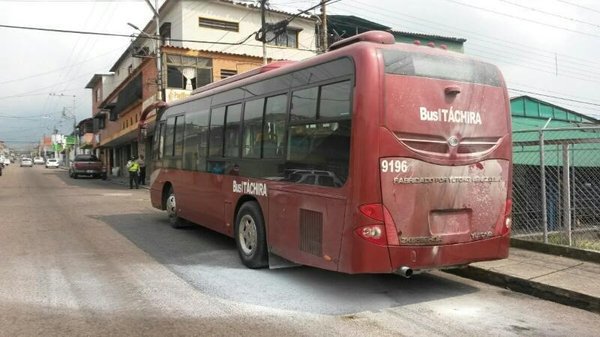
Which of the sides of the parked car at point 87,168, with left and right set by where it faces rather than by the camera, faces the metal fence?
back

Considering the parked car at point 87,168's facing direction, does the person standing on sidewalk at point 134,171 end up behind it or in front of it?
behind

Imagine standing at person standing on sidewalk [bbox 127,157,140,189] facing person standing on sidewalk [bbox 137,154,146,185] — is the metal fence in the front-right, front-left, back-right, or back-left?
back-right

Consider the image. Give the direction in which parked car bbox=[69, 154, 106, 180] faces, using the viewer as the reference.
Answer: facing away from the viewer

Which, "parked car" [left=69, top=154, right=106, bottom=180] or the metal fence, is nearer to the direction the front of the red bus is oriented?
the parked car

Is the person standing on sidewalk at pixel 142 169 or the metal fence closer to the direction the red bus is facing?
the person standing on sidewalk

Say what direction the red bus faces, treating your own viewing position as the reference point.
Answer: facing away from the viewer and to the left of the viewer
